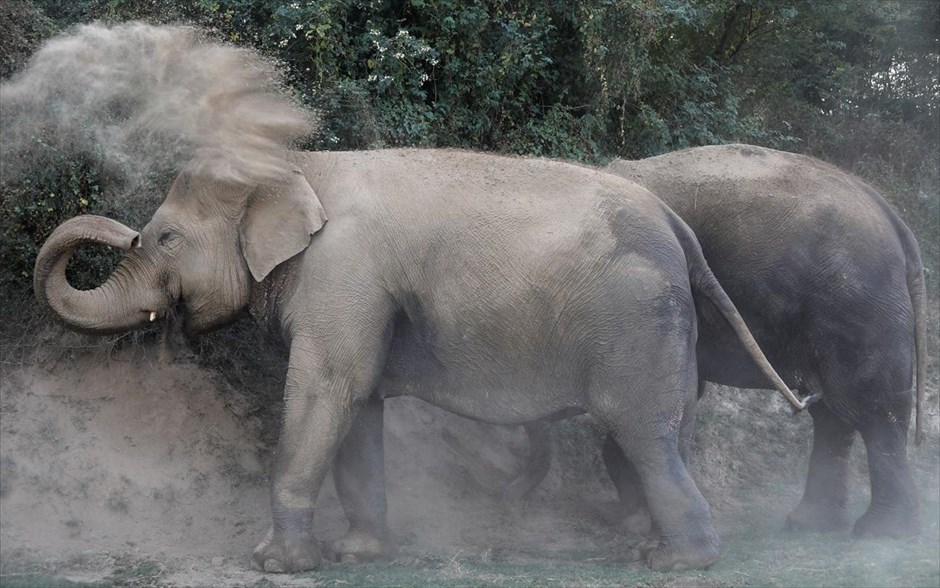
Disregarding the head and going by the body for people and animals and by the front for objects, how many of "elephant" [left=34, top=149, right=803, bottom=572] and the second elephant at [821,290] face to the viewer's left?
2

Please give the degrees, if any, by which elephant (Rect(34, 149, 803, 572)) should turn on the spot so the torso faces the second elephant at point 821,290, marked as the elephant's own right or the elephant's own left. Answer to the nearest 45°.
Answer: approximately 180°

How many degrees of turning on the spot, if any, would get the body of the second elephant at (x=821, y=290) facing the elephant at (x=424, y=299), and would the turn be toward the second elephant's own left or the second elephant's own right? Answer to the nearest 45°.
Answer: approximately 45° to the second elephant's own left

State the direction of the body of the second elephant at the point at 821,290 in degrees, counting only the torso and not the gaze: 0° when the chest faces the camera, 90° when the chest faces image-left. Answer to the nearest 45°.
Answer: approximately 90°

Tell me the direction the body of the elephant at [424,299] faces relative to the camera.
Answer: to the viewer's left

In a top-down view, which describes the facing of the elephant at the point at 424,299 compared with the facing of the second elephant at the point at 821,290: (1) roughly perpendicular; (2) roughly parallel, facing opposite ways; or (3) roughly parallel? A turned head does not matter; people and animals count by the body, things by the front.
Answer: roughly parallel
